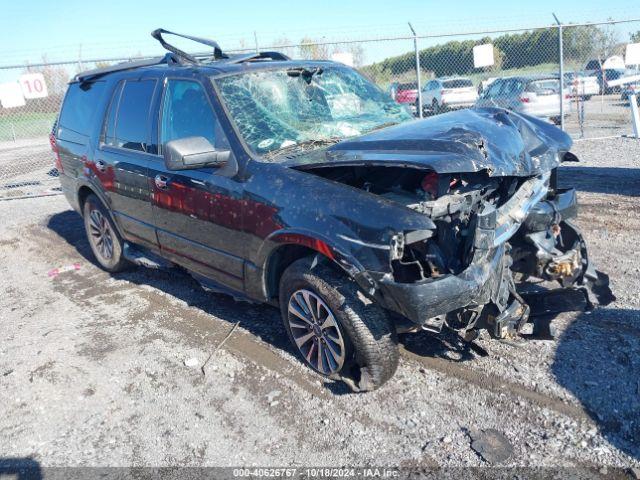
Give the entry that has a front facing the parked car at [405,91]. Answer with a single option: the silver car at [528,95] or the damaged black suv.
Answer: the silver car

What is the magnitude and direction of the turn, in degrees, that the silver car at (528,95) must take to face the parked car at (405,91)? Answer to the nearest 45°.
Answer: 0° — it already faces it

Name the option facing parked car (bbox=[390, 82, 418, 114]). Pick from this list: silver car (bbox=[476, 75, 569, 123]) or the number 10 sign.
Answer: the silver car

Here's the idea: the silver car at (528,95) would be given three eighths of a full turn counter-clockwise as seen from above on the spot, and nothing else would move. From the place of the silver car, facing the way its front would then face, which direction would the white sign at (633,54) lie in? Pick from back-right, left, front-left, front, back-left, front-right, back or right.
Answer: front-left

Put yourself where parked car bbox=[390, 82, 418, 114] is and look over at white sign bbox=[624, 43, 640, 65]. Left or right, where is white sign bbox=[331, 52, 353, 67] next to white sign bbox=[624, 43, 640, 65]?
right

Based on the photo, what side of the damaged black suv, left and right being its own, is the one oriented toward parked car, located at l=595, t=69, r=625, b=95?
left

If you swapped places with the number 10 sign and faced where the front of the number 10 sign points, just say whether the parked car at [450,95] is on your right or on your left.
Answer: on your left

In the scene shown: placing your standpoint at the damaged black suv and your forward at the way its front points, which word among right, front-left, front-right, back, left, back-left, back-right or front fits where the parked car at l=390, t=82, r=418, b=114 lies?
back-left

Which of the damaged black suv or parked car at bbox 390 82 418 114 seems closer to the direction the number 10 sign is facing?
the damaged black suv

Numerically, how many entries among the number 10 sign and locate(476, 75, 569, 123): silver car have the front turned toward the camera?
1
